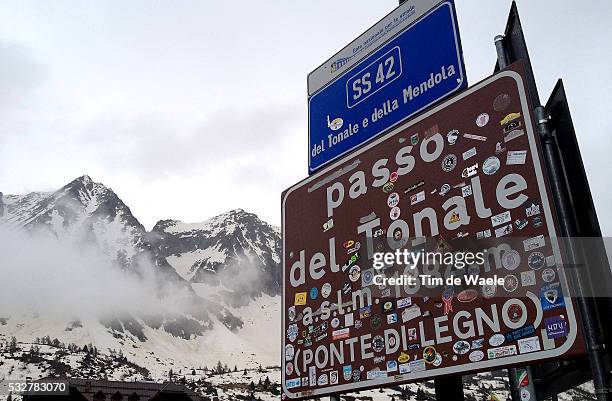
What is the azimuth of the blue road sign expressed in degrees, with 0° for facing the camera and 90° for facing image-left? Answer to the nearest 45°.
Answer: approximately 45°
